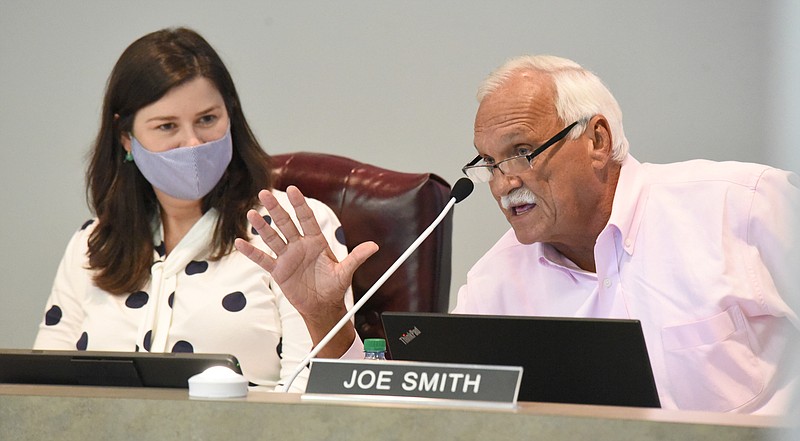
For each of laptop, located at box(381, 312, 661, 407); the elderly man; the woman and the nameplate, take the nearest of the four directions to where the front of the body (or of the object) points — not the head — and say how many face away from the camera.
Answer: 1

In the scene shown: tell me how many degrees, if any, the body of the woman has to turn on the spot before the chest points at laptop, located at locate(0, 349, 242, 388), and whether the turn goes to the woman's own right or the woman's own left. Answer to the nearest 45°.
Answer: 0° — they already face it

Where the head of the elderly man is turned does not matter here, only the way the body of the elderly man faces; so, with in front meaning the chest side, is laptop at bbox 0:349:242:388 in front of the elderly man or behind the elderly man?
in front

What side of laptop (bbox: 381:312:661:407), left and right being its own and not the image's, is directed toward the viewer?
back

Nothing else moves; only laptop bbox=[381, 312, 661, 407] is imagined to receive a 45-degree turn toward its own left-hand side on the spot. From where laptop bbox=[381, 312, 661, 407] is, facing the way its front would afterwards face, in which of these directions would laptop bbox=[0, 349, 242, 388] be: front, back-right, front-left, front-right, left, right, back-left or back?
front-left

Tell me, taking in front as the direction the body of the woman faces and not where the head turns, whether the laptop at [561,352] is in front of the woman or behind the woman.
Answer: in front

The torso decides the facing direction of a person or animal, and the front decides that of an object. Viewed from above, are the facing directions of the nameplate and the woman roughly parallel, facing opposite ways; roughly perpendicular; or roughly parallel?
roughly parallel

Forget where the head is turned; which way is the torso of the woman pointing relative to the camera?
toward the camera

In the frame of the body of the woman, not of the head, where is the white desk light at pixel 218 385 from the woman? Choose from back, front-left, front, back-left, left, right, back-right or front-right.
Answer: front

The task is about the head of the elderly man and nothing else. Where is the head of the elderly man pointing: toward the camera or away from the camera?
toward the camera

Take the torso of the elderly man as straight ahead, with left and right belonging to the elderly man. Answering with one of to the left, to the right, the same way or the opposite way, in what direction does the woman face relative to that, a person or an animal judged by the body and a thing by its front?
to the left

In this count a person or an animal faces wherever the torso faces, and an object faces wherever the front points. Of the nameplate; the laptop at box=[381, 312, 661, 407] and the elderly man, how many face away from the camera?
1

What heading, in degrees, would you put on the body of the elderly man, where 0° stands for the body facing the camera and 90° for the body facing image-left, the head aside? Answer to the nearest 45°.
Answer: approximately 45°

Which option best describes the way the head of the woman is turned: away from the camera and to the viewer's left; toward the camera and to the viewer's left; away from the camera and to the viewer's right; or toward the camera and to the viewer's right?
toward the camera and to the viewer's right

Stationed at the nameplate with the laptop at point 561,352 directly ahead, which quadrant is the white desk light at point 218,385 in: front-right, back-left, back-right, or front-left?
back-left

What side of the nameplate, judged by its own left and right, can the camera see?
front

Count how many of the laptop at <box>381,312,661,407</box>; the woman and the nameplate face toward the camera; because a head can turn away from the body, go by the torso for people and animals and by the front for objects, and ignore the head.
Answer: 2
